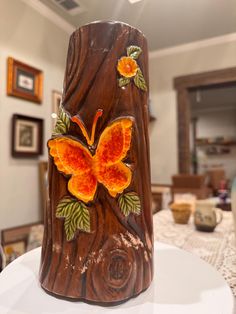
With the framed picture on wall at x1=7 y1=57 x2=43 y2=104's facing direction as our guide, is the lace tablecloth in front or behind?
in front

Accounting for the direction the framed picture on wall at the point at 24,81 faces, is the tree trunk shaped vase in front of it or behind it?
in front

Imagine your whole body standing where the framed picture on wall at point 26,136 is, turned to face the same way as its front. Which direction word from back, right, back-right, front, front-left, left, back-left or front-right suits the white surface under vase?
front-right

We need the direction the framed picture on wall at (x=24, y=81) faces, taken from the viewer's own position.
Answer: facing the viewer and to the right of the viewer

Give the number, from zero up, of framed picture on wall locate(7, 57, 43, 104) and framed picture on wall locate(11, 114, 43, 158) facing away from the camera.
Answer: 0

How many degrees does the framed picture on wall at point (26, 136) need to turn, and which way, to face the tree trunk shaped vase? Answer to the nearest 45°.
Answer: approximately 45° to its right
